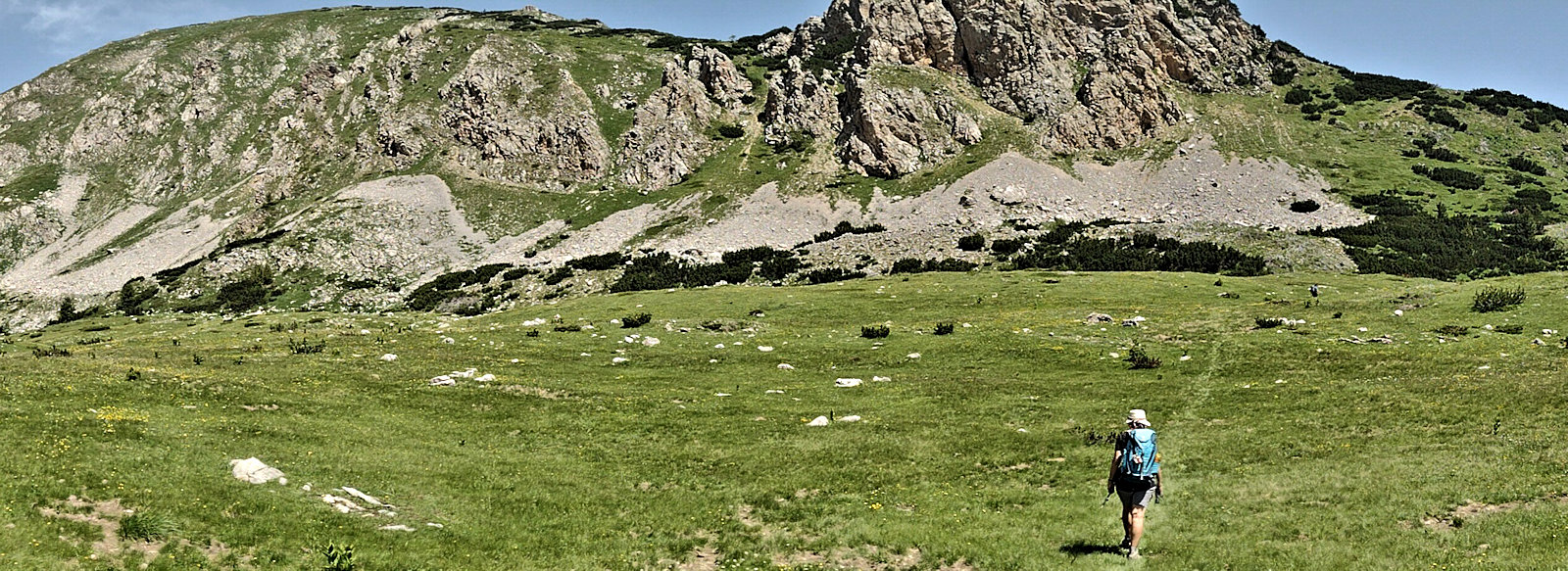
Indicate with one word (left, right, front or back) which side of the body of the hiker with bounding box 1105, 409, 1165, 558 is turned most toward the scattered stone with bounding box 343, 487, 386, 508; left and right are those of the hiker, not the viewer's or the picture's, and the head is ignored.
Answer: left

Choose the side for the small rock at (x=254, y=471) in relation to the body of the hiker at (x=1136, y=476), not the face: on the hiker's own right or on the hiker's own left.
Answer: on the hiker's own left

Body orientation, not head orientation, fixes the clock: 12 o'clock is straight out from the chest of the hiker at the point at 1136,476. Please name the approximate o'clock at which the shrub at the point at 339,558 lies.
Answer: The shrub is roughly at 8 o'clock from the hiker.

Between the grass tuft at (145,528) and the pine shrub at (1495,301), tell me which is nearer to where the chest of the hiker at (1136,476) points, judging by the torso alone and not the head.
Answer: the pine shrub

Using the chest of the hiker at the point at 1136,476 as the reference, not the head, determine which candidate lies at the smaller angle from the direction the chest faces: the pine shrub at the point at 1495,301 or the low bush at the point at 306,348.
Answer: the pine shrub

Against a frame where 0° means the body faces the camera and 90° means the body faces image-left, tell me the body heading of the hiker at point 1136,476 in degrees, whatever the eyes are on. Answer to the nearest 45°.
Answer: approximately 180°

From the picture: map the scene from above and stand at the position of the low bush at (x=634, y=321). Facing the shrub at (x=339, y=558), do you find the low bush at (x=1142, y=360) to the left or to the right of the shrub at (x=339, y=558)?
left

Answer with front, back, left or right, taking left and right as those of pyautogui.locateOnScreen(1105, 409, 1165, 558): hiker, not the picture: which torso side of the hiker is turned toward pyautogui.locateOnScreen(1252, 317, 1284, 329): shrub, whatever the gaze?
front
